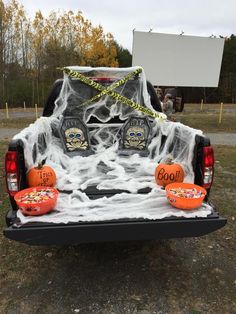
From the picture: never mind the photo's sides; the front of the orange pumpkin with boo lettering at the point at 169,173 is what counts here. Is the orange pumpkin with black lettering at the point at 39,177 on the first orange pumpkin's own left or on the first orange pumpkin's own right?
on the first orange pumpkin's own right

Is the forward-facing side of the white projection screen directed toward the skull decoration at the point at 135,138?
yes

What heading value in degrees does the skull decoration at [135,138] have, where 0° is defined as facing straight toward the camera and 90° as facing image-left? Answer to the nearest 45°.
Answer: approximately 0°

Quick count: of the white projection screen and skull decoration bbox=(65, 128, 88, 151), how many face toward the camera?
2

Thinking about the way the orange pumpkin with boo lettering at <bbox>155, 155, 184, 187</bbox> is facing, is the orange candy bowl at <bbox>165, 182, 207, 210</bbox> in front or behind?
in front

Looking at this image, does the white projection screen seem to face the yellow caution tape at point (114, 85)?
yes

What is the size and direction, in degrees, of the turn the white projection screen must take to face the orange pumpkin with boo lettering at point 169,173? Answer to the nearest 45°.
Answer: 0° — it already faces it

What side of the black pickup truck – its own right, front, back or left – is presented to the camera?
back

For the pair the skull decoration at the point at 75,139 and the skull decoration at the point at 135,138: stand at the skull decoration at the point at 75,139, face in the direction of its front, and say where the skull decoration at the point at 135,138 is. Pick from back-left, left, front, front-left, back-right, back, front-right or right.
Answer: left

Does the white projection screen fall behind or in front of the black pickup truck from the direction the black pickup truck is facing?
in front

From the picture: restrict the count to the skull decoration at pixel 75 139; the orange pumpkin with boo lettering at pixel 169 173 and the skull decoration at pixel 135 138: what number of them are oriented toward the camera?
3

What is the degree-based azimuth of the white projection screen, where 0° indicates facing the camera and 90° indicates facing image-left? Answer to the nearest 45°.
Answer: approximately 0°
